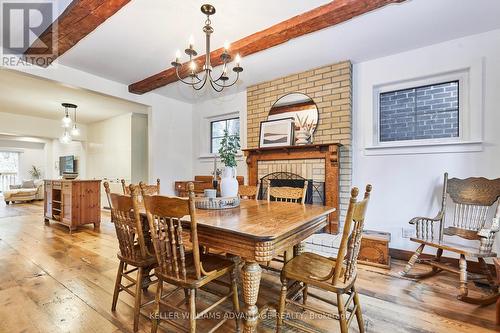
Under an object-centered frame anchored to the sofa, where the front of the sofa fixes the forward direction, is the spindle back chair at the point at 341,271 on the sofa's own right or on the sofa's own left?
on the sofa's own left

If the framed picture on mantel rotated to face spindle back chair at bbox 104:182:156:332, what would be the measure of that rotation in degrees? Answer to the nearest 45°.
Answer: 0° — it already faces it

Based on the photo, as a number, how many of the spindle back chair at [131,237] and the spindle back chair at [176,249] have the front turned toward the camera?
0

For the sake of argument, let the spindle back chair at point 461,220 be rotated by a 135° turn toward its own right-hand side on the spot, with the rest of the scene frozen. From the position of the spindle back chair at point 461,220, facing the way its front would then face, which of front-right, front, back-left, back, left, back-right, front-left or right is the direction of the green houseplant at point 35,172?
left

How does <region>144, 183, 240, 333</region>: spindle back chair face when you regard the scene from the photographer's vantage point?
facing away from the viewer and to the right of the viewer

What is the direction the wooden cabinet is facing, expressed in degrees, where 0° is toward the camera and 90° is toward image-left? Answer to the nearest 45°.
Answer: approximately 45°

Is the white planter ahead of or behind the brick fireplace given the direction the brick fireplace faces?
ahead

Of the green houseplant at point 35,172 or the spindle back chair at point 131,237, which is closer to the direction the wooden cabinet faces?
the spindle back chair

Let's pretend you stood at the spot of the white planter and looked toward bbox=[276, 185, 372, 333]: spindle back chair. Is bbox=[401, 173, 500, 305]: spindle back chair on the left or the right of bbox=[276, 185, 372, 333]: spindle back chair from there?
left

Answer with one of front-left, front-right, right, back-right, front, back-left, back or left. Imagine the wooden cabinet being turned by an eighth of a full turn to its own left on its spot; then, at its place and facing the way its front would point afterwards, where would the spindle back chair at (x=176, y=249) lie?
front

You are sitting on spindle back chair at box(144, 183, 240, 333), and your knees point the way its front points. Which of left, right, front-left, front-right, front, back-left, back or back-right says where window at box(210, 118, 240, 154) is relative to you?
front-left

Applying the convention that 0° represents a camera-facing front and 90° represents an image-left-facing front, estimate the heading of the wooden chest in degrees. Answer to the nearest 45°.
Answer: approximately 45°

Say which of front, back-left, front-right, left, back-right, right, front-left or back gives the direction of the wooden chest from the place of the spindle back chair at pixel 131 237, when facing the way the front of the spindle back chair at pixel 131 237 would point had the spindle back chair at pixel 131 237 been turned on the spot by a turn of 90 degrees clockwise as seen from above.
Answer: front-left

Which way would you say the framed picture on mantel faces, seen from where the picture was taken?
facing the viewer and to the left of the viewer

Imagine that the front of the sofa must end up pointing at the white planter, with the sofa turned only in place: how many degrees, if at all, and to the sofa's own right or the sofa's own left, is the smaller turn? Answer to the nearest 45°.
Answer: approximately 45° to the sofa's own left
